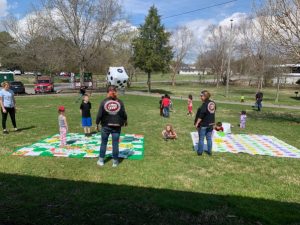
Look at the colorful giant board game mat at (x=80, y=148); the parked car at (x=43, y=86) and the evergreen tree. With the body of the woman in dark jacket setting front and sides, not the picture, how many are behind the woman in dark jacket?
0

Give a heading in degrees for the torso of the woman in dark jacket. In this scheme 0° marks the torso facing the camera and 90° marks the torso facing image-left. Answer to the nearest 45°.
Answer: approximately 135°

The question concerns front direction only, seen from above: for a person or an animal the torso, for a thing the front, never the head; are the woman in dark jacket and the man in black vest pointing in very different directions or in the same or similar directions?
same or similar directions

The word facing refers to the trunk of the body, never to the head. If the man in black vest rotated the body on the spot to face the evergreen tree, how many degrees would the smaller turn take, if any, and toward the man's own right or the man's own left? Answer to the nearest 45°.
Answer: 0° — they already face it

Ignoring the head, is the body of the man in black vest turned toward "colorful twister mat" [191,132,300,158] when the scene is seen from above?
no

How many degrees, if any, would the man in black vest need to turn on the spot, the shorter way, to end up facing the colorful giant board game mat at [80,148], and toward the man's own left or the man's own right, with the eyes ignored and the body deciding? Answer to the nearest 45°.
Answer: approximately 45° to the man's own left

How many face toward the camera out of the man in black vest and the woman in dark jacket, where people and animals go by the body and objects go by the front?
0

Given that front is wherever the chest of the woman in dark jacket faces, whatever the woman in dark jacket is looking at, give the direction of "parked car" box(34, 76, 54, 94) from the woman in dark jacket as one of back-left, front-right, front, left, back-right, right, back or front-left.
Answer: front

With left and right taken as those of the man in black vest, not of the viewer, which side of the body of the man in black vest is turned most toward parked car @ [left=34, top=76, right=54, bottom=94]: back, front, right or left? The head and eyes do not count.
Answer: front

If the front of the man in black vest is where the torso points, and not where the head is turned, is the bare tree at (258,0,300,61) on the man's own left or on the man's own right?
on the man's own right

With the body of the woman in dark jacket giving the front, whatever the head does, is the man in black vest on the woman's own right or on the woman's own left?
on the woman's own left

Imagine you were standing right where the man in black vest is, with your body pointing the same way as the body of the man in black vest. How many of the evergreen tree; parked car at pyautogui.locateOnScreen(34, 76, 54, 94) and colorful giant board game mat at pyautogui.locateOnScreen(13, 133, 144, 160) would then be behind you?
0

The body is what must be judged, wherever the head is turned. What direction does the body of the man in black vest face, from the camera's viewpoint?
away from the camera
